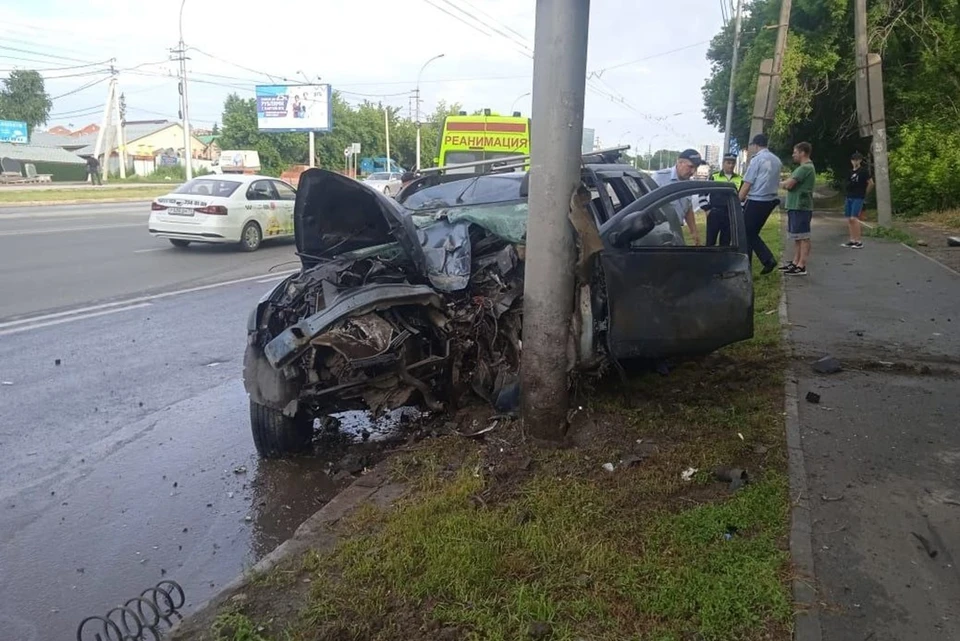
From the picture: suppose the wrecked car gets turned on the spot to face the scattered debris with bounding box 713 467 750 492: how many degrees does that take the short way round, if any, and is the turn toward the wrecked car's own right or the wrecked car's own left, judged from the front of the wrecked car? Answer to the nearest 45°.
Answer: approximately 90° to the wrecked car's own left

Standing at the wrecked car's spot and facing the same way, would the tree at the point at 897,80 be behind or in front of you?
behind

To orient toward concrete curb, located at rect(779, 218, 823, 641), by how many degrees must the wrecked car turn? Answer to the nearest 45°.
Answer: approximately 90° to its left

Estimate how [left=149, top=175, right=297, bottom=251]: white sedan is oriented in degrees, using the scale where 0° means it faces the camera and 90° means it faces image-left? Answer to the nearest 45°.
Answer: approximately 225°

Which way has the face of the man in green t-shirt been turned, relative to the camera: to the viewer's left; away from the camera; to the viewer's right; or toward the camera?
to the viewer's left

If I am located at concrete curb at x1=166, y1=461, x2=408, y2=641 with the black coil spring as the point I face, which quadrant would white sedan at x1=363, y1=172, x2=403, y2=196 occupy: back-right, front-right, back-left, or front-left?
back-right
